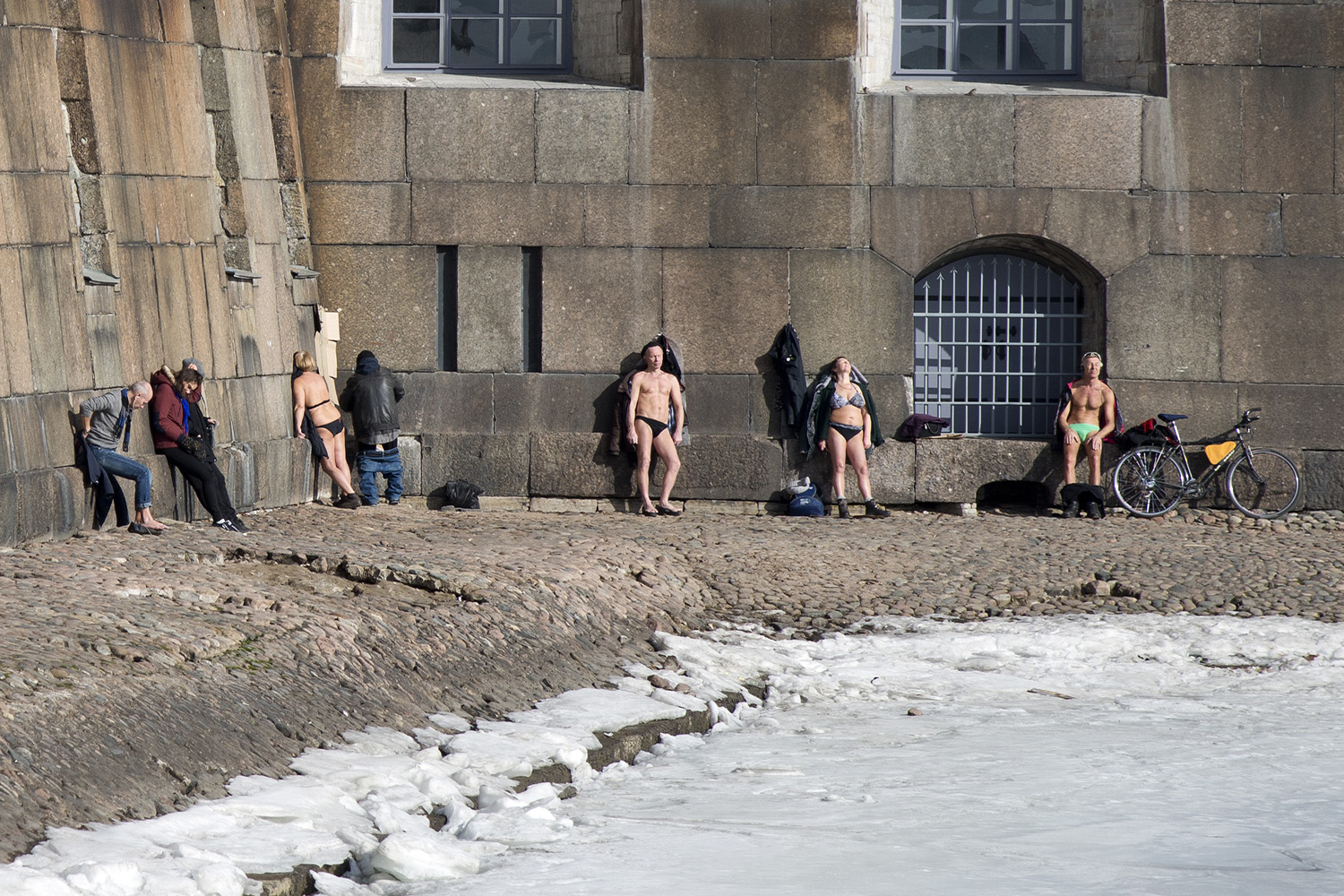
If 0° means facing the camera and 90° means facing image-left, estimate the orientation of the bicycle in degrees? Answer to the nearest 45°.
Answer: approximately 270°

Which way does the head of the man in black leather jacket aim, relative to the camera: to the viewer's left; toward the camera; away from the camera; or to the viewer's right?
away from the camera

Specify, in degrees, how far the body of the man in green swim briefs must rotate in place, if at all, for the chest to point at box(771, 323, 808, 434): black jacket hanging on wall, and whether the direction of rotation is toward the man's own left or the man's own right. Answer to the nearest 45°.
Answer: approximately 90° to the man's own right

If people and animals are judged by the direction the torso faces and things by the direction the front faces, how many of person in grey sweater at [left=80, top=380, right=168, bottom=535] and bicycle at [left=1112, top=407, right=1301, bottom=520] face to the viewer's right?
2

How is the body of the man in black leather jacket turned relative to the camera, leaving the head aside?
away from the camera

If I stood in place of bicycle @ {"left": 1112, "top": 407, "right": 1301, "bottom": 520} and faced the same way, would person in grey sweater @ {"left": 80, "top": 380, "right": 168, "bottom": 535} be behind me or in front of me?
behind

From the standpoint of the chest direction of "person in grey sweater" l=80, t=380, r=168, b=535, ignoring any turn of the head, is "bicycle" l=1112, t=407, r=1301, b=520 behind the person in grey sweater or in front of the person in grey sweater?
in front

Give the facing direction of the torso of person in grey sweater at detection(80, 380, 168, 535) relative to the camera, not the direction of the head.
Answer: to the viewer's right

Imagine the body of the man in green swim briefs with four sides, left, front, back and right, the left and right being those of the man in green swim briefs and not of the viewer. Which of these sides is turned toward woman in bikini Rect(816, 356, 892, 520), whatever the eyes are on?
right

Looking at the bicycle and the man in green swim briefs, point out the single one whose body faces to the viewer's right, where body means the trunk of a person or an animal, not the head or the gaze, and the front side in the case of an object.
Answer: the bicycle

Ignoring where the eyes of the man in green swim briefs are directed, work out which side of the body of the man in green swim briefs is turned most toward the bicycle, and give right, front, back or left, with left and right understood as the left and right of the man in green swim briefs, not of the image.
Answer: left

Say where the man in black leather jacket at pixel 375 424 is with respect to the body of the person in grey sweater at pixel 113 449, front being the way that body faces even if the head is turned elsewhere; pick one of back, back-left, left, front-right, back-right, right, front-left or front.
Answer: front-left
